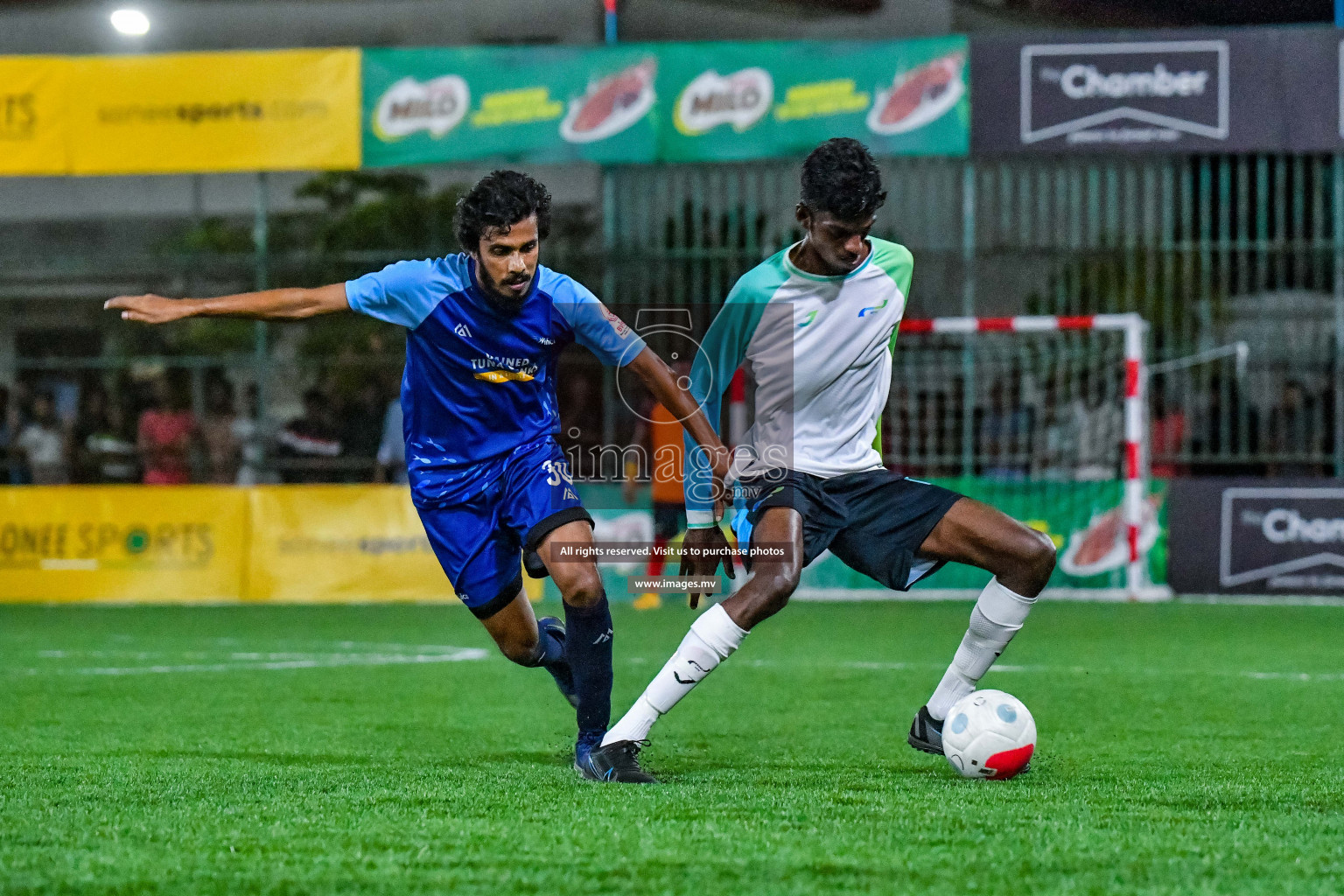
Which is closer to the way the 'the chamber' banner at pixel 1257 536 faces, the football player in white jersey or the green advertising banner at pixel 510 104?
the football player in white jersey

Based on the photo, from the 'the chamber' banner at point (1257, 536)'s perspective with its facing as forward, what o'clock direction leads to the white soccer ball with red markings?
The white soccer ball with red markings is roughly at 12 o'clock from the 'the chamber' banner.

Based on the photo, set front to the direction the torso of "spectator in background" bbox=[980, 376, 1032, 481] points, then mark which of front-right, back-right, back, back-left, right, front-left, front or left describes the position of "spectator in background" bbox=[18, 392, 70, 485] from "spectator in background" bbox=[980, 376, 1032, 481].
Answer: right

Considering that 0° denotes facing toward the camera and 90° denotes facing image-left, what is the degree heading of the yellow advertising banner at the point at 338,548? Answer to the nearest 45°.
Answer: approximately 0°

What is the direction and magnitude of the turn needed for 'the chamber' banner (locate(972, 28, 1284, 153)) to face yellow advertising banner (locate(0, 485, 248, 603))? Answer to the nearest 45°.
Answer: approximately 90° to its right

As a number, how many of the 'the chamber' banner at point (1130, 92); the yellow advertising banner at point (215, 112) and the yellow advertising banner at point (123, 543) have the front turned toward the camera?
3

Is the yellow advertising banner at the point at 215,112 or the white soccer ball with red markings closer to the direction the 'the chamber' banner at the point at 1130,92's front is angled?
the white soccer ball with red markings

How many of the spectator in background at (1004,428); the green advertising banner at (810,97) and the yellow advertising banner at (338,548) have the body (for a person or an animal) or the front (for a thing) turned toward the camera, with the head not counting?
3
